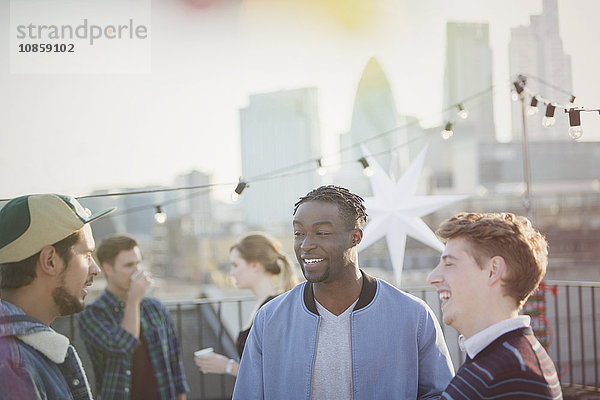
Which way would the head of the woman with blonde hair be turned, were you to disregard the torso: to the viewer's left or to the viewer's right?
to the viewer's left

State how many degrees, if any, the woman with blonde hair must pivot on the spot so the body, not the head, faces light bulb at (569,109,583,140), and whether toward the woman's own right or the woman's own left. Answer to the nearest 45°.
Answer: approximately 180°

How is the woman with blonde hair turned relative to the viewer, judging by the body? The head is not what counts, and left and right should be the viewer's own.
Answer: facing to the left of the viewer

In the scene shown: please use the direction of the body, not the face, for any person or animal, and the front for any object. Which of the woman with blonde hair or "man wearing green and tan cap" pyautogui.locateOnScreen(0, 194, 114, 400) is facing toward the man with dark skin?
the man wearing green and tan cap

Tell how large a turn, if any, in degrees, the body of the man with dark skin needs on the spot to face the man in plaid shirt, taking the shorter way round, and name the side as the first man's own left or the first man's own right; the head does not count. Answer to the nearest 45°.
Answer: approximately 135° to the first man's own right

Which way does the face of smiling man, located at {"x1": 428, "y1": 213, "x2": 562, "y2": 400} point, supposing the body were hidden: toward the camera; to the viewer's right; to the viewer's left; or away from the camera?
to the viewer's left

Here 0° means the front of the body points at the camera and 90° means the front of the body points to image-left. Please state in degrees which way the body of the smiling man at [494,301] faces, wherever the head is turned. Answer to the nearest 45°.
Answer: approximately 90°

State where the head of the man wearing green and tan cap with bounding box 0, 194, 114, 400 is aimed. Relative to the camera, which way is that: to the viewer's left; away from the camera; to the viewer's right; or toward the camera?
to the viewer's right

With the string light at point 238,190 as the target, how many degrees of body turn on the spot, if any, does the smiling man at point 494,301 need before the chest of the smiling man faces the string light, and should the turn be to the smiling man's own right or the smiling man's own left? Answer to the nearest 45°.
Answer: approximately 45° to the smiling man's own right

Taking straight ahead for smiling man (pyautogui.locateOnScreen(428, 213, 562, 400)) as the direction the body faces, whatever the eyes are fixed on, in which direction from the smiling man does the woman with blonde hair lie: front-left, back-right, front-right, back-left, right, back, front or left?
front-right

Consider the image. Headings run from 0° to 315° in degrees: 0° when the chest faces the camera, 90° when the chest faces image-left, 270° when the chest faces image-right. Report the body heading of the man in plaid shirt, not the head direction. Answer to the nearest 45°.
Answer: approximately 315°

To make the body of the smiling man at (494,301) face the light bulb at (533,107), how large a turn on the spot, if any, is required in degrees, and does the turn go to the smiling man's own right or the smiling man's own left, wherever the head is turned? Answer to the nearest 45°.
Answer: approximately 90° to the smiling man's own right

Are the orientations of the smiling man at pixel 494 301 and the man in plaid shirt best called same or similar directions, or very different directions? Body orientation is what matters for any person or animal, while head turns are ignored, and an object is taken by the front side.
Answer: very different directions

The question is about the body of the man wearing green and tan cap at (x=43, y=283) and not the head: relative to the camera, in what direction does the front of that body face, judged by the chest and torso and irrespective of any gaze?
to the viewer's right

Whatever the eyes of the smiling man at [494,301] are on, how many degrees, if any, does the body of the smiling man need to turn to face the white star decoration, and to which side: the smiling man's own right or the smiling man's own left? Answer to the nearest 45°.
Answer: approximately 90° to the smiling man's own right
